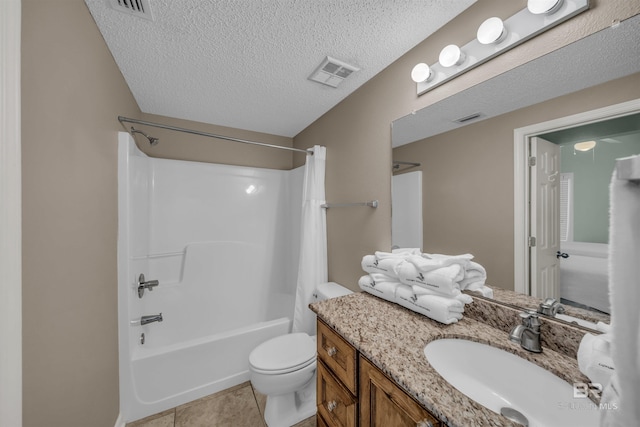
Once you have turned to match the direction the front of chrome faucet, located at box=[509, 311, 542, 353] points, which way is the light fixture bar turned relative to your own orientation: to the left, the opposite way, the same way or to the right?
the same way

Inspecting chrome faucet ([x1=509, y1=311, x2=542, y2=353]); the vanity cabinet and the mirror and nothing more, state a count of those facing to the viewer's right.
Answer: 0

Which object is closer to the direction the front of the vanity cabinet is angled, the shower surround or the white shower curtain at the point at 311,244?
the shower surround

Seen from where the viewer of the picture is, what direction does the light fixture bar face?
facing the viewer and to the left of the viewer

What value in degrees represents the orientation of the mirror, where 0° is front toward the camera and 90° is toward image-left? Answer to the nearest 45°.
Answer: approximately 45°

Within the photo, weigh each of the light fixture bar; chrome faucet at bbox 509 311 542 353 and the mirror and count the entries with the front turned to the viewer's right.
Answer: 0

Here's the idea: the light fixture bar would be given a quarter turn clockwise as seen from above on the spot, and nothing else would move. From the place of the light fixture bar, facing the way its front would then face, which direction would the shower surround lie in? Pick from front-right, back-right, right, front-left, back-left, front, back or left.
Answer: front-left

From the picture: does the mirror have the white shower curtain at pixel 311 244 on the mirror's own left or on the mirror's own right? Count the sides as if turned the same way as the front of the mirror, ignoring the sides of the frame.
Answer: on the mirror's own right

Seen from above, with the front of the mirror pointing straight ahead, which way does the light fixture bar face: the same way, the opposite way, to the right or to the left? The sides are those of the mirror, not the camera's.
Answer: the same way

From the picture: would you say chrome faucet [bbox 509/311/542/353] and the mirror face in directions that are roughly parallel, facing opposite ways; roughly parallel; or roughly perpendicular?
roughly parallel

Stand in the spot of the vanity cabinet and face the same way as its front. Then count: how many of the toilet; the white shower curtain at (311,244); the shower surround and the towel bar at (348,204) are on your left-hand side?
0

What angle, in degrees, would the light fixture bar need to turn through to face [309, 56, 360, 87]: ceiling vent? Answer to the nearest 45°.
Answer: approximately 45° to its right
